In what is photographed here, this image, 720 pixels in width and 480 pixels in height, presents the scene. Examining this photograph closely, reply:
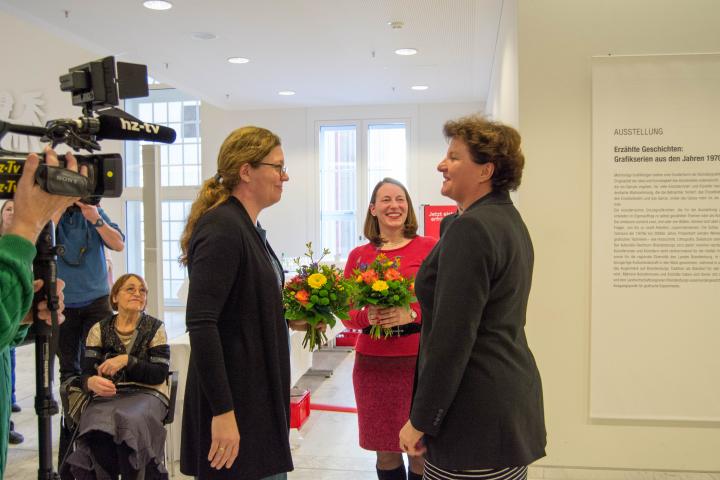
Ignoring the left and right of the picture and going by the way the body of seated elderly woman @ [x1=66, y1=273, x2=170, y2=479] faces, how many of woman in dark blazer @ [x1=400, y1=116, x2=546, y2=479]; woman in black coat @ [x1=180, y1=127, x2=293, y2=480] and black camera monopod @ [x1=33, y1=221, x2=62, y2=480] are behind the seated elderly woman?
0

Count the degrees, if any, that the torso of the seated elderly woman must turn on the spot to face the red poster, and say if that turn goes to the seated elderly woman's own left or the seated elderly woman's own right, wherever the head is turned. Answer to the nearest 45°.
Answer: approximately 135° to the seated elderly woman's own left

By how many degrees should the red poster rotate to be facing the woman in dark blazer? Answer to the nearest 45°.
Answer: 0° — it already faces them

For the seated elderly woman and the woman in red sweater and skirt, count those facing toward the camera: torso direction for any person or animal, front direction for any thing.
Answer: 2

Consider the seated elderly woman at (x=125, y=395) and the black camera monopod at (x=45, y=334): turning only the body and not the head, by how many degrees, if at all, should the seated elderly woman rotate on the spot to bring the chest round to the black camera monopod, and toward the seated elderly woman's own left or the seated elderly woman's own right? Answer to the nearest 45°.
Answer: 0° — they already face it

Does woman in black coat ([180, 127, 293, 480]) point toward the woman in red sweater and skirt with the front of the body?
no

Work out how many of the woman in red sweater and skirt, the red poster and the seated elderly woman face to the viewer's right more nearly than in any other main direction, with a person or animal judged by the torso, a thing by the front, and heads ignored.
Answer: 0

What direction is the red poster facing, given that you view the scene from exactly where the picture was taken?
facing the viewer

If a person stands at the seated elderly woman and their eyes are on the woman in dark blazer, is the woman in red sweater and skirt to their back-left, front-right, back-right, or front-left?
front-left

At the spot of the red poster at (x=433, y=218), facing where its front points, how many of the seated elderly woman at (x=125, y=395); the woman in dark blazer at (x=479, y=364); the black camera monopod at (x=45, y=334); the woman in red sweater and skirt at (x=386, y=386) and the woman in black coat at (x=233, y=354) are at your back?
0

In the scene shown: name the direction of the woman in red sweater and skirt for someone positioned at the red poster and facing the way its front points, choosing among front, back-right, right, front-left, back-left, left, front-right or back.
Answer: front

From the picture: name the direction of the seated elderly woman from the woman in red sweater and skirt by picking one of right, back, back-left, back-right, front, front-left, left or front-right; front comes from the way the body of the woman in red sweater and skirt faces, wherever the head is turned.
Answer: right

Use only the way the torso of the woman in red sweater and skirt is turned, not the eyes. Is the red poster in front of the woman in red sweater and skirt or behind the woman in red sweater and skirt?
behind

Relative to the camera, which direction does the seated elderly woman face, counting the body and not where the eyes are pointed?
toward the camera

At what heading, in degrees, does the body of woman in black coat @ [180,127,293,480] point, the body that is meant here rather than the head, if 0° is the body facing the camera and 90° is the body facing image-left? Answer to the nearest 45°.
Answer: approximately 270°

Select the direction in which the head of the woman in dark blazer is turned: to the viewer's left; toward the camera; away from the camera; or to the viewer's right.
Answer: to the viewer's left

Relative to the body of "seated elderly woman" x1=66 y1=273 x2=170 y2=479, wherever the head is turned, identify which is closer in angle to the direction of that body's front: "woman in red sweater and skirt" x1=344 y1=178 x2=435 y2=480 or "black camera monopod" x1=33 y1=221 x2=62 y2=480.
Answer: the black camera monopod

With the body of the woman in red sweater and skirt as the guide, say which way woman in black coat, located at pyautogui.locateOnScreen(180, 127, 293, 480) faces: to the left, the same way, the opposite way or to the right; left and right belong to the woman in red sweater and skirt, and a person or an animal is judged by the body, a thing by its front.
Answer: to the left
